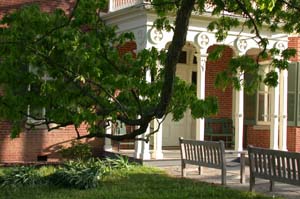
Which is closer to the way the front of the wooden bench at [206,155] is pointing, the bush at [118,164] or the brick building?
the brick building

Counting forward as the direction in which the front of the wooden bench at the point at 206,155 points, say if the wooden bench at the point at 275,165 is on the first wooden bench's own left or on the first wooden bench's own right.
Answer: on the first wooden bench's own right

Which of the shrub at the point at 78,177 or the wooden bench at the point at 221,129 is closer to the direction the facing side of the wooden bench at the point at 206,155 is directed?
the wooden bench

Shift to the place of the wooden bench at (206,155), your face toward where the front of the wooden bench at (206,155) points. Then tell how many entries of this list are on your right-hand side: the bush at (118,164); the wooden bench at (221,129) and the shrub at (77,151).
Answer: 0

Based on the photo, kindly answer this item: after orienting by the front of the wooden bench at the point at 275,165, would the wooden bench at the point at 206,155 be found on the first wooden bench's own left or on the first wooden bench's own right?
on the first wooden bench's own left

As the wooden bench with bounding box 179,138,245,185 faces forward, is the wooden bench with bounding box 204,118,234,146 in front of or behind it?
in front

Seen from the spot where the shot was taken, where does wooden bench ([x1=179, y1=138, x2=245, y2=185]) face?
facing away from the viewer and to the right of the viewer

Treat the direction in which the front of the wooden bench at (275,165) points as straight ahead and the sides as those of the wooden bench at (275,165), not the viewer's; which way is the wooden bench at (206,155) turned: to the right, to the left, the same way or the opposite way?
the same way

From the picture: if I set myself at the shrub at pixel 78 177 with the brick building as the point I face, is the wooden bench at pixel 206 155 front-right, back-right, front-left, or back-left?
front-right

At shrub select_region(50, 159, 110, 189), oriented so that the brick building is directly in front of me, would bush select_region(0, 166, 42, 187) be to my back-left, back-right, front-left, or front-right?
back-left

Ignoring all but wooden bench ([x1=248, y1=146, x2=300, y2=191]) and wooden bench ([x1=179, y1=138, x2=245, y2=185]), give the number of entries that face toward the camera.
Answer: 0

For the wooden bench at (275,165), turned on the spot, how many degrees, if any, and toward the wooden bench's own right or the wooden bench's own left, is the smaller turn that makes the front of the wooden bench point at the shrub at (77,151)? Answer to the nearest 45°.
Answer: approximately 90° to the wooden bench's own left

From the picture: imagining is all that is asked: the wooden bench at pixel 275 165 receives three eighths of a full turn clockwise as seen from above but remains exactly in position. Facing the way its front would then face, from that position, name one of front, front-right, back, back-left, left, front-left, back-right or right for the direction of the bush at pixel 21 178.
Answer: right

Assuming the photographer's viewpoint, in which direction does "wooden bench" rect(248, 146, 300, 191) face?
facing away from the viewer and to the right of the viewer
